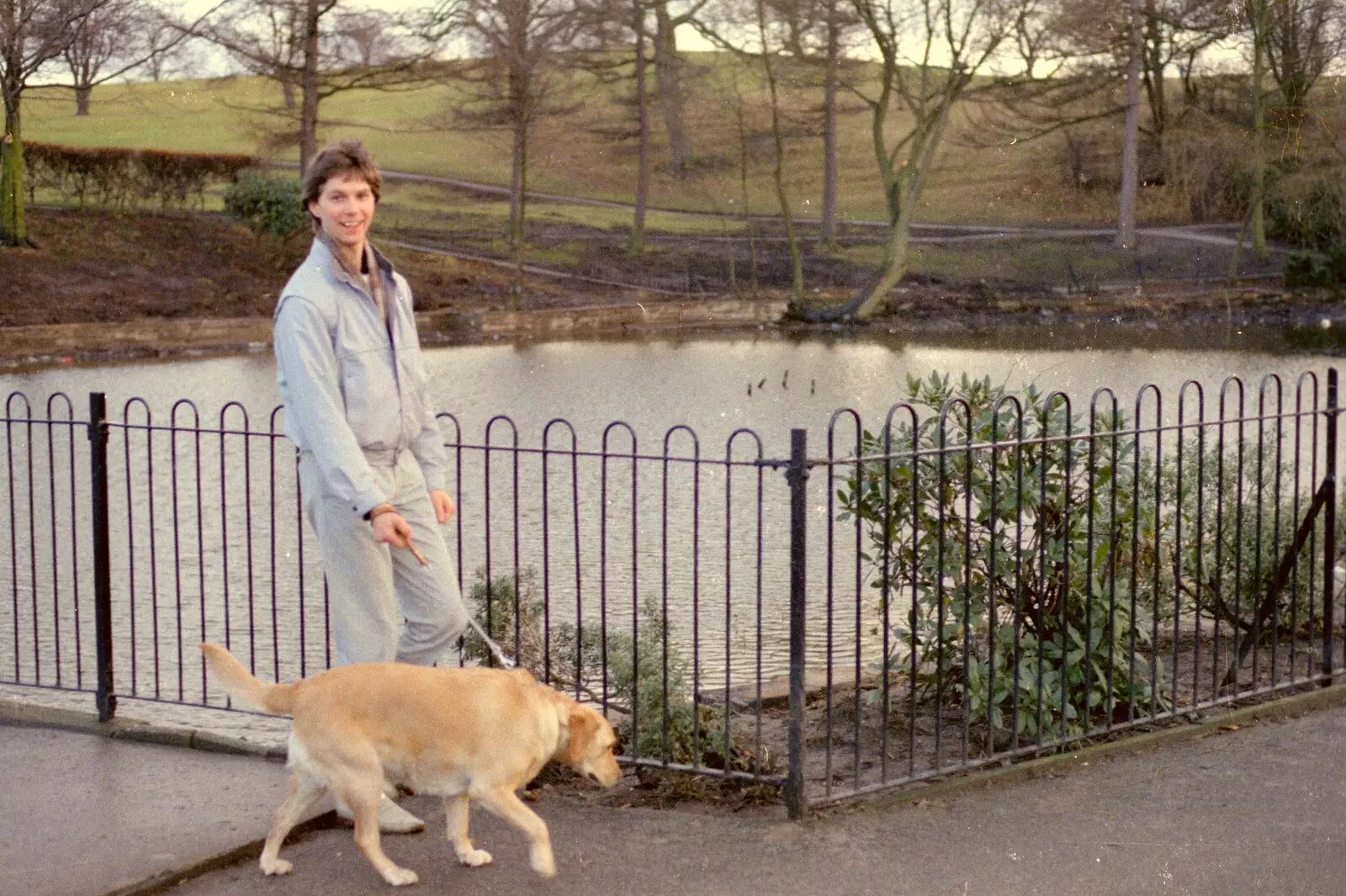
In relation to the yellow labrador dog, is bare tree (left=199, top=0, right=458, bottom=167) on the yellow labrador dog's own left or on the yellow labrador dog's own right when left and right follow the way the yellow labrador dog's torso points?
on the yellow labrador dog's own left

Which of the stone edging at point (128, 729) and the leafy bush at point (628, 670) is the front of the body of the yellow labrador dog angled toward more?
the leafy bush

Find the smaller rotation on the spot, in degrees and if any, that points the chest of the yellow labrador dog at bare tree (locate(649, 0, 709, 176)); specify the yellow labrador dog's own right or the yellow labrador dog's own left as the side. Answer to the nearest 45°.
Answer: approximately 90° to the yellow labrador dog's own left

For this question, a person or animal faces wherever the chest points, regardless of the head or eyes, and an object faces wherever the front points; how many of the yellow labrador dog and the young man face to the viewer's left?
0

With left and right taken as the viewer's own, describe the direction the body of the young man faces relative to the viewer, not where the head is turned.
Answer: facing the viewer and to the right of the viewer

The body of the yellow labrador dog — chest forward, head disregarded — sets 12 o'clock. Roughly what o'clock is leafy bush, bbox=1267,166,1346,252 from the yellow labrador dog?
The leafy bush is roughly at 10 o'clock from the yellow labrador dog.

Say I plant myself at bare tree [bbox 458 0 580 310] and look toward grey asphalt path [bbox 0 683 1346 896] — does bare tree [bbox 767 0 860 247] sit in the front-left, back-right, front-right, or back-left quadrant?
back-left

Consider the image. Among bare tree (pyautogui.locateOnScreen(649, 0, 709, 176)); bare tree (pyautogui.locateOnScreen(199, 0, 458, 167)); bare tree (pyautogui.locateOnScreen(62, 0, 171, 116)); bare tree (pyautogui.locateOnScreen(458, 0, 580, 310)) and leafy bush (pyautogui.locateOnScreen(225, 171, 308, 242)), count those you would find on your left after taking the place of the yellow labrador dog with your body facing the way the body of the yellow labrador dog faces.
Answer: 5

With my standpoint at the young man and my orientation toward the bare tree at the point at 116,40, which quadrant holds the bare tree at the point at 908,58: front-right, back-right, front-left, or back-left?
front-right

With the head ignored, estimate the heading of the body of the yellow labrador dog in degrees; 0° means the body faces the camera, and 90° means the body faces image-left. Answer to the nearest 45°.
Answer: approximately 270°

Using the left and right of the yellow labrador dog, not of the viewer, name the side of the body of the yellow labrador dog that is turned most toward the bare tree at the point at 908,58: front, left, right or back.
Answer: left

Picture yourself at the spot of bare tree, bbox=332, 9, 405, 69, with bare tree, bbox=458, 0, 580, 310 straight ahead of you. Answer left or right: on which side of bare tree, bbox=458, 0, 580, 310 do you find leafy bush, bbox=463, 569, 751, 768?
right

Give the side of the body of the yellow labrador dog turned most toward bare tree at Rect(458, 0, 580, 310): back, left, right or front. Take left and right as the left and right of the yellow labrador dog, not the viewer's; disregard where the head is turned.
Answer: left

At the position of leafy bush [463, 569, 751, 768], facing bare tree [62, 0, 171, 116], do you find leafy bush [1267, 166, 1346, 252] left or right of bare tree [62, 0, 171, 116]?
right
